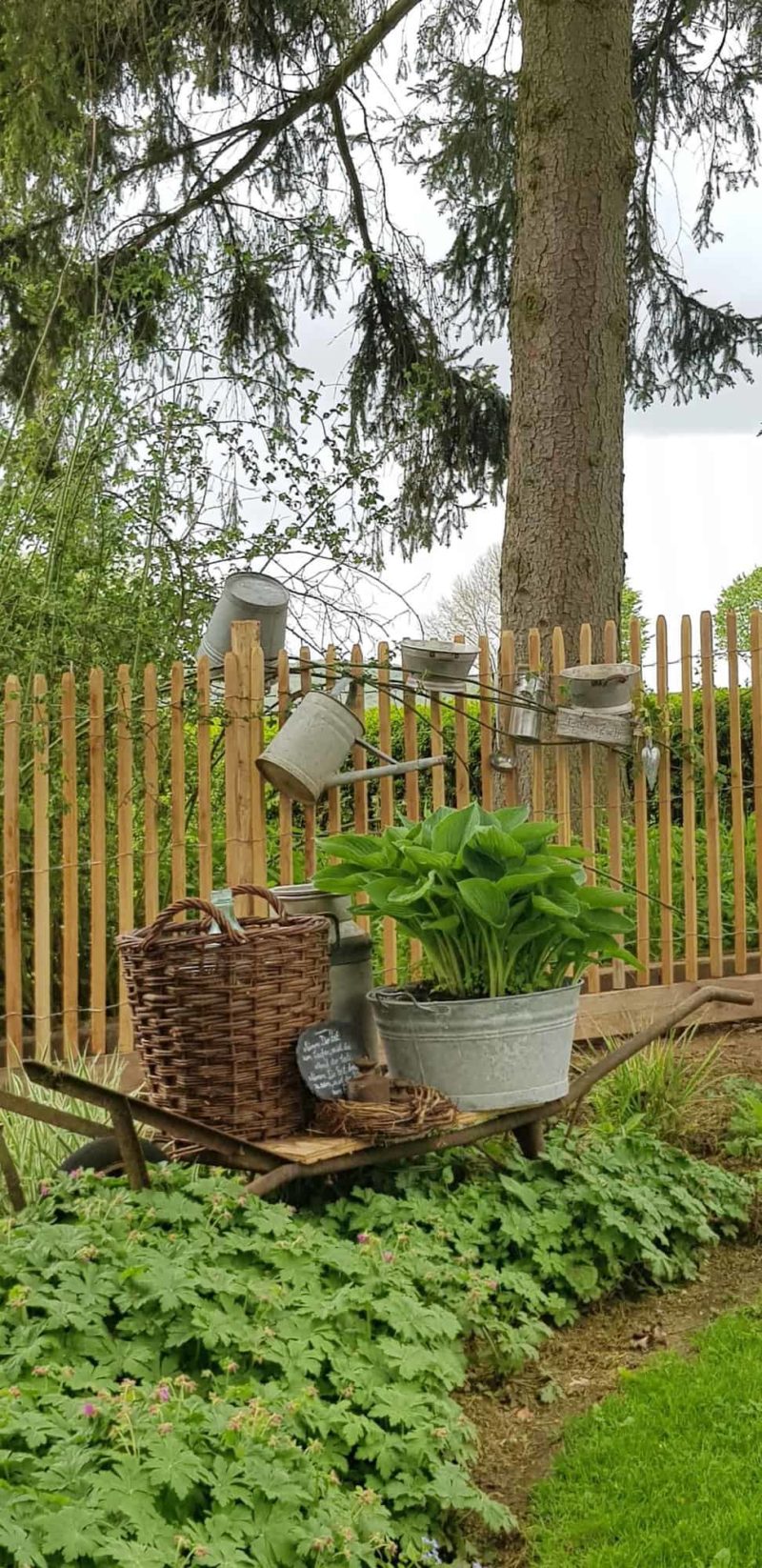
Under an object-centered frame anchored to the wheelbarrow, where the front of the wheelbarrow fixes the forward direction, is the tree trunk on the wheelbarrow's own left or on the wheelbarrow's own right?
on the wheelbarrow's own right

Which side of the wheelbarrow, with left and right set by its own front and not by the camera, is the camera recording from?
left

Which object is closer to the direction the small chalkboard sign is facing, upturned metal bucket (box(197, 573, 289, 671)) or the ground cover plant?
the ground cover plant

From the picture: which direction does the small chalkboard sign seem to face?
toward the camera

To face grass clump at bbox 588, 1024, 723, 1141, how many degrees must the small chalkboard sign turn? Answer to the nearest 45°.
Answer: approximately 135° to its left

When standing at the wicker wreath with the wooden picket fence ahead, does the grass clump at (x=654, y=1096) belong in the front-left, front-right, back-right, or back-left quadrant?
front-right

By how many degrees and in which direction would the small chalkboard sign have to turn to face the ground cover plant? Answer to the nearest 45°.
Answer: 0° — it already faces it

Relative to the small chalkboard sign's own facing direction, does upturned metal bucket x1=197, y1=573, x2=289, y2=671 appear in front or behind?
behind

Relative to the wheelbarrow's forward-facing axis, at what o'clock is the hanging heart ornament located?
The hanging heart ornament is roughly at 4 o'clock from the wheelbarrow.

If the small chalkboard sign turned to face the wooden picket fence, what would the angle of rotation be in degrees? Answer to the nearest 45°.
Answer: approximately 180°
